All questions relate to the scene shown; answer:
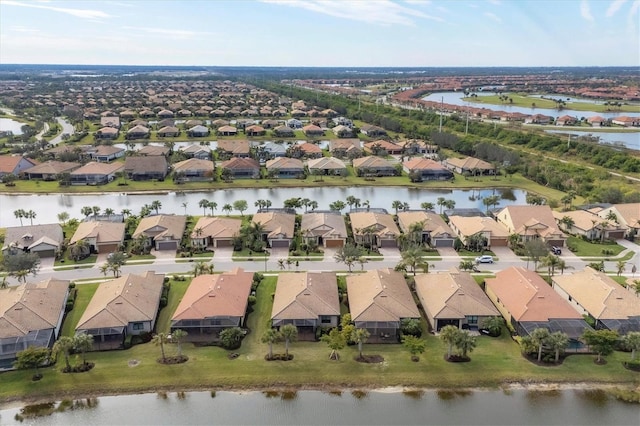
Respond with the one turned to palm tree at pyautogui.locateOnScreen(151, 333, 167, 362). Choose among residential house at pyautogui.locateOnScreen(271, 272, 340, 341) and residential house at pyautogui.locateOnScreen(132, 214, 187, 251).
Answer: residential house at pyautogui.locateOnScreen(132, 214, 187, 251)

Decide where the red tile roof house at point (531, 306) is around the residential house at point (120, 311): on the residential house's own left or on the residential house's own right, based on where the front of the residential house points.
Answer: on the residential house's own right

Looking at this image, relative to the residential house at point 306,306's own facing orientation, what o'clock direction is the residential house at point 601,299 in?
the residential house at point 601,299 is roughly at 3 o'clock from the residential house at point 306,306.

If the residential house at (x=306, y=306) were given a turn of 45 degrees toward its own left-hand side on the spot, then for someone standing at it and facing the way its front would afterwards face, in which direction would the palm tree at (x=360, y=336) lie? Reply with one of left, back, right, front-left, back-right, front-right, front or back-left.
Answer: back

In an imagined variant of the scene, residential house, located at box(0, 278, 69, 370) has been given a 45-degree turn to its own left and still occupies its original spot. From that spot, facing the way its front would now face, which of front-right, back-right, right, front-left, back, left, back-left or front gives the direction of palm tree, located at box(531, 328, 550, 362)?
back

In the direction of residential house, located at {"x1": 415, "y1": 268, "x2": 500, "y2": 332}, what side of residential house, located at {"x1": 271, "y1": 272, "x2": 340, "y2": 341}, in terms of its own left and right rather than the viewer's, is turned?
right

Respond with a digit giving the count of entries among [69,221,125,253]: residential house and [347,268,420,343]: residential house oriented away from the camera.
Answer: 1

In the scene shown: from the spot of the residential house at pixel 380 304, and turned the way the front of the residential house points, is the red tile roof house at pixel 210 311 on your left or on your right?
on your left

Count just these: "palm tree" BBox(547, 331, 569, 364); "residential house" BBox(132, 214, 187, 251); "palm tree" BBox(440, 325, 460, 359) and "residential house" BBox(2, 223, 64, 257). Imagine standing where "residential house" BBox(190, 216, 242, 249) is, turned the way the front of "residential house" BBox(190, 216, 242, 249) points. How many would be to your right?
2

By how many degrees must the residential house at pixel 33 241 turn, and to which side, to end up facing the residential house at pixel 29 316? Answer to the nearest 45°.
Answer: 0° — it already faces it

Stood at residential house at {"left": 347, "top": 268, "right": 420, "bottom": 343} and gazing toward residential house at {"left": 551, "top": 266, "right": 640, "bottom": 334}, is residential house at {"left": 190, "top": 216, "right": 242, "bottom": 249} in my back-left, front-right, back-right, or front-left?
back-left

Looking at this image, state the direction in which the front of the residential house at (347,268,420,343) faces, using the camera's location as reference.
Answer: facing away from the viewer

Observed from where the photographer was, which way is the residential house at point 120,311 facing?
facing away from the viewer

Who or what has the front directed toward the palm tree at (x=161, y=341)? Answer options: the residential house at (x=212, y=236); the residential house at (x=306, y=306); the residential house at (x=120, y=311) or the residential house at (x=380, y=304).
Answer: the residential house at (x=212, y=236)

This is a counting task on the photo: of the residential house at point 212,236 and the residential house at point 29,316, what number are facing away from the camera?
1

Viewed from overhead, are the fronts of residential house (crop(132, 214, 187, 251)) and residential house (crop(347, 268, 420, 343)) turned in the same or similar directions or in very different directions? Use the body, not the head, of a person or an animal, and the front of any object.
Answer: very different directions

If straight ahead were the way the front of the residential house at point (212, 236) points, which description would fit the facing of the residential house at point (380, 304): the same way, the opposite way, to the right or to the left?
the opposite way
